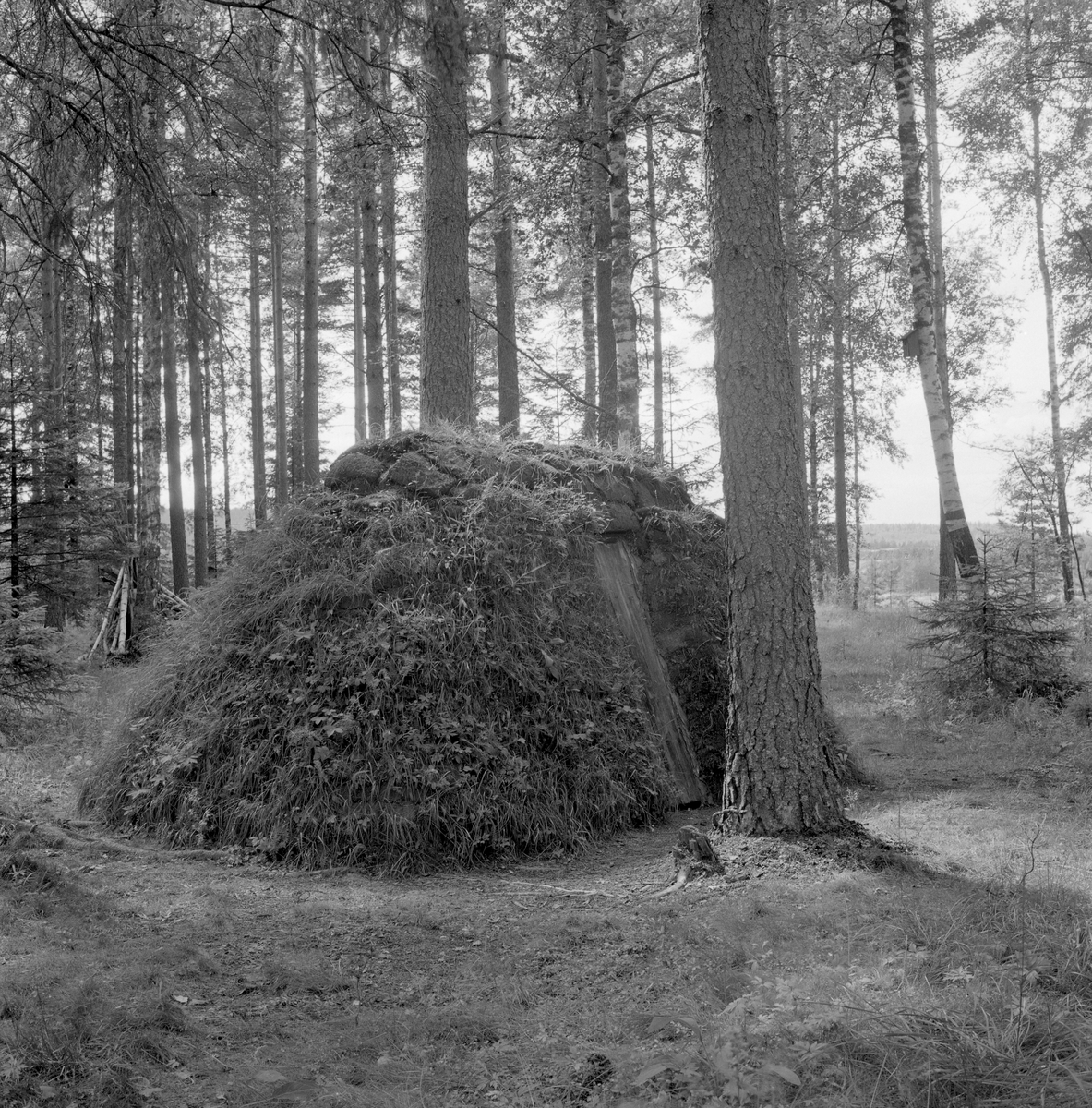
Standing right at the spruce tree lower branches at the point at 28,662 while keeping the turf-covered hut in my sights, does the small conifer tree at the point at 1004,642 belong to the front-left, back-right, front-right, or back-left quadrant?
front-left

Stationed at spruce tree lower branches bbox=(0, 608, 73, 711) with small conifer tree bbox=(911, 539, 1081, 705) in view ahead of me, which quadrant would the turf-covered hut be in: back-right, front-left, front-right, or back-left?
front-right

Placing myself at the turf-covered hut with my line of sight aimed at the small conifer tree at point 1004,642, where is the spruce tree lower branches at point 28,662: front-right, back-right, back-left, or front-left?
back-left

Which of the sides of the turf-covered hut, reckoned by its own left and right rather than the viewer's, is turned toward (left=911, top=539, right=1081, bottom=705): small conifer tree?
front

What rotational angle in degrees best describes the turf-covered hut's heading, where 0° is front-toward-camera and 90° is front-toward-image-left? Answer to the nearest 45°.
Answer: approximately 270°

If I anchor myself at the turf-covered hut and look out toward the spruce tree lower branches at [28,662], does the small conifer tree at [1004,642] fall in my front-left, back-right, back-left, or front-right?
back-right

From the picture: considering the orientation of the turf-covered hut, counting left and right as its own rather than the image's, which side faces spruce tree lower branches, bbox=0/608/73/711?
back
